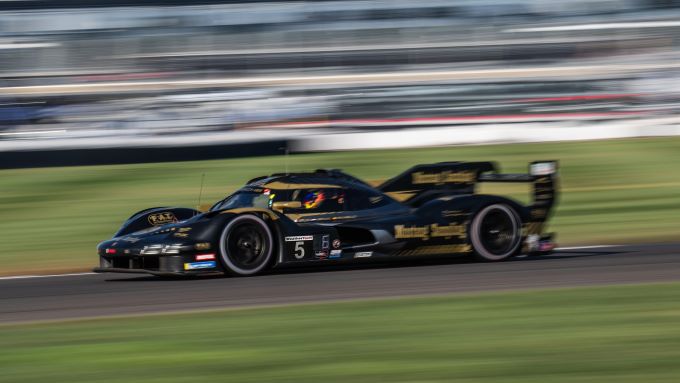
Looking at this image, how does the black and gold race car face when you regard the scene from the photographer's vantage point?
facing the viewer and to the left of the viewer
